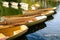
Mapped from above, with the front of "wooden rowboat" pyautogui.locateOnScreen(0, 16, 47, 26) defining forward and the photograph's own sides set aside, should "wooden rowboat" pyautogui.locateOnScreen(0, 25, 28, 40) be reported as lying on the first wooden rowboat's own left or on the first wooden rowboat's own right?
on the first wooden rowboat's own right

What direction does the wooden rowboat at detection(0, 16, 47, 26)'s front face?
to the viewer's right
